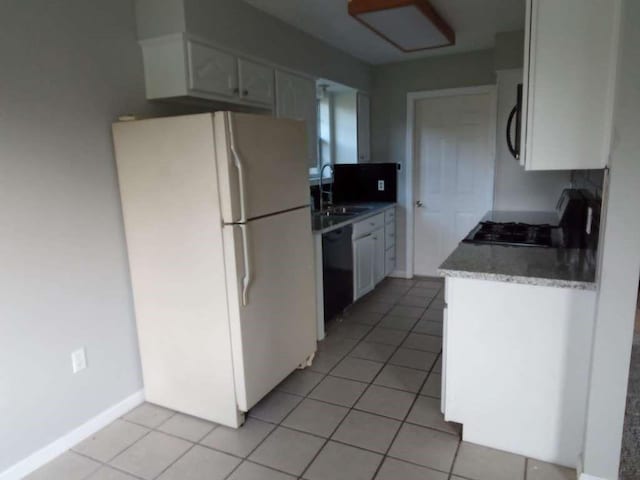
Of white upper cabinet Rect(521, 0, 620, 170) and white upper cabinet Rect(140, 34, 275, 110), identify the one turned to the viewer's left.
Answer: white upper cabinet Rect(521, 0, 620, 170)

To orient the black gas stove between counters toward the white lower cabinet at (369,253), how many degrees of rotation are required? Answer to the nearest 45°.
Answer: approximately 45° to its right

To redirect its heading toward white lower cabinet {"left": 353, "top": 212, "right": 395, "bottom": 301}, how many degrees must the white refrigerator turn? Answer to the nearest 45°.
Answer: approximately 90° to its left

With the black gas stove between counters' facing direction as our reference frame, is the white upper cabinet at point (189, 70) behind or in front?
in front

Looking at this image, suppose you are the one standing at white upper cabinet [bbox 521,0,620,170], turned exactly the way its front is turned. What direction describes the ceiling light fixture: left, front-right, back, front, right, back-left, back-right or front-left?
front-right

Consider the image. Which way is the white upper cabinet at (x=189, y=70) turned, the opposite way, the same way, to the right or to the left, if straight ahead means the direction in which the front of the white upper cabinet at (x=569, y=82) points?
the opposite way

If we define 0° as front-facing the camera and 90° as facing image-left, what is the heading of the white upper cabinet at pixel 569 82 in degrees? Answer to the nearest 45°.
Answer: approximately 90°

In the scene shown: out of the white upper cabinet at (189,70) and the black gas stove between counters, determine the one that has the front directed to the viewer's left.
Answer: the black gas stove between counters

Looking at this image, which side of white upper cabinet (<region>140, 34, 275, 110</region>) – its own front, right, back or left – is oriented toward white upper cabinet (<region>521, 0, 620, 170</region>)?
front

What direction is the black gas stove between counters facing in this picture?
to the viewer's left

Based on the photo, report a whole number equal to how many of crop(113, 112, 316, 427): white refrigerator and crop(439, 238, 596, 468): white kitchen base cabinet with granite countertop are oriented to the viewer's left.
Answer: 1

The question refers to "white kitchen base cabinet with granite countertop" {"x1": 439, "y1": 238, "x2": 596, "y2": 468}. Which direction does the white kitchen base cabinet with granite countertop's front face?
to the viewer's left

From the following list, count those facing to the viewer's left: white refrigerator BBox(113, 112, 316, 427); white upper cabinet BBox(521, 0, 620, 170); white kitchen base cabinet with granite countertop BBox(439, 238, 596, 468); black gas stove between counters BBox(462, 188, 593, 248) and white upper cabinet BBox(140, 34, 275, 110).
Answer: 3

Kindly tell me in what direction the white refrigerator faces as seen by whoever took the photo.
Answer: facing the viewer and to the right of the viewer
